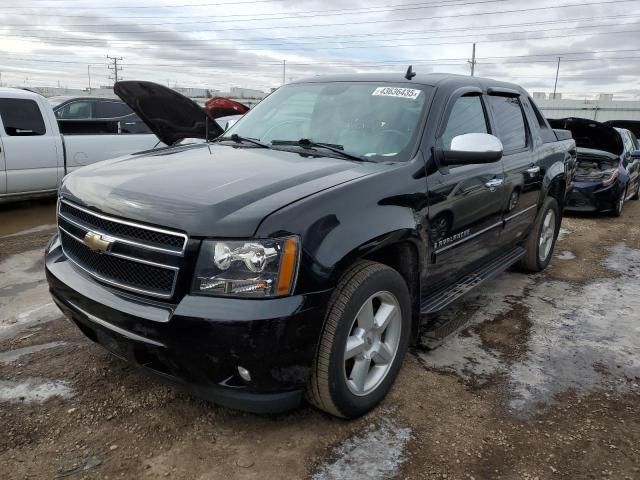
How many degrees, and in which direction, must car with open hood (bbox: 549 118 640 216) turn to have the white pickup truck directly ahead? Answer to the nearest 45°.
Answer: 0° — it already faces it

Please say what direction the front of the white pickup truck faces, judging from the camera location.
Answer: facing to the left of the viewer

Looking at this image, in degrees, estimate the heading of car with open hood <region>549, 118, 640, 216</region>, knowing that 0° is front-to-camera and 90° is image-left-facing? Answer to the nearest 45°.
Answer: approximately 45°

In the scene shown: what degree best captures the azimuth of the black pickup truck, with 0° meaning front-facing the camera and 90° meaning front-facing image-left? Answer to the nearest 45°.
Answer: approximately 45°

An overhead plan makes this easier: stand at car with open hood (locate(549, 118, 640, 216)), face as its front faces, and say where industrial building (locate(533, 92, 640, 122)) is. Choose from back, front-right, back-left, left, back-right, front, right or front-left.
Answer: back-right

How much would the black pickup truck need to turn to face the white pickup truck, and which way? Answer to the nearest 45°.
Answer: approximately 90° to its right

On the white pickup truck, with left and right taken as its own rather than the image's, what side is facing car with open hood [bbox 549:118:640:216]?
back

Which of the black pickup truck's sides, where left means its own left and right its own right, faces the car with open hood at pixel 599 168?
back

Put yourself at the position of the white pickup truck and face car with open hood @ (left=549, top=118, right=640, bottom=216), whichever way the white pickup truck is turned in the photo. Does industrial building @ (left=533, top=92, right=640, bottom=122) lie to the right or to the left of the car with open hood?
left

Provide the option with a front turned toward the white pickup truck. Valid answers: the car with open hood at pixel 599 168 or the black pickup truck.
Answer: the car with open hood

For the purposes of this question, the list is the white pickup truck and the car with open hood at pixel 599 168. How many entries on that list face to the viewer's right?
0

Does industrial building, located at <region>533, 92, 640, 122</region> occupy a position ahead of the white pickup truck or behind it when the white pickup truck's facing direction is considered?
behind
